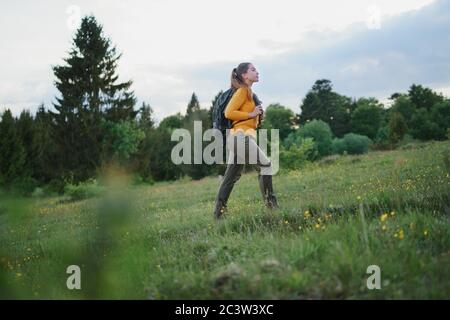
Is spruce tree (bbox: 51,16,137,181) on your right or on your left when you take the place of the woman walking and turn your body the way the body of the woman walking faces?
on your left

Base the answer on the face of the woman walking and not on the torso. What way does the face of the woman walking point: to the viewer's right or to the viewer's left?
to the viewer's right

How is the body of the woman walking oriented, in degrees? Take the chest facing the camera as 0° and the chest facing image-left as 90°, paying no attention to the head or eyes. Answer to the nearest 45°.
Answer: approximately 270°

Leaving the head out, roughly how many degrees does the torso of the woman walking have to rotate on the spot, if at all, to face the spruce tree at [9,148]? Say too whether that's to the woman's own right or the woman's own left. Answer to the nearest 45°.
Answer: approximately 135° to the woman's own left
